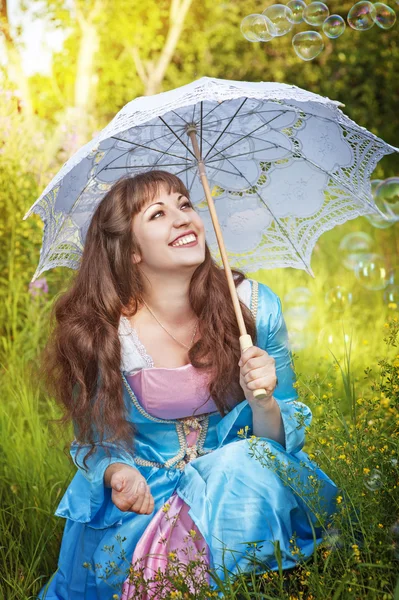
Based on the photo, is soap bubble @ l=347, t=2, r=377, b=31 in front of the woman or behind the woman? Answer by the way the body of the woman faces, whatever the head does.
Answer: behind

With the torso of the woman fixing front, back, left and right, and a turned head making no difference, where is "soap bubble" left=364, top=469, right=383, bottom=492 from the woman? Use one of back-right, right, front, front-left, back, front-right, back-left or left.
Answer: front-left

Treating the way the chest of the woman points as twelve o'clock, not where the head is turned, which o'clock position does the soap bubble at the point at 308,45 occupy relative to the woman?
The soap bubble is roughly at 7 o'clock from the woman.

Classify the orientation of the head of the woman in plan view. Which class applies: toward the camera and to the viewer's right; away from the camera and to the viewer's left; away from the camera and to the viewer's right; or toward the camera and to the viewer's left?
toward the camera and to the viewer's right

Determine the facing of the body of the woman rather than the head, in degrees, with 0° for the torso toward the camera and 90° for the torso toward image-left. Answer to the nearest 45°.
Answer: approximately 0°
